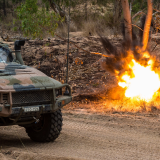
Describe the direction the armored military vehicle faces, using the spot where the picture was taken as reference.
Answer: facing the viewer and to the right of the viewer

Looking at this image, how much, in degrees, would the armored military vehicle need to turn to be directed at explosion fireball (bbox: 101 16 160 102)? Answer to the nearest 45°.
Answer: approximately 90° to its left

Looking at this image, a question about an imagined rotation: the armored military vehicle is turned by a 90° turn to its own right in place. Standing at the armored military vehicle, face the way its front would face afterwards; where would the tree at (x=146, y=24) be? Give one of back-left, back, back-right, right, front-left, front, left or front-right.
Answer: back

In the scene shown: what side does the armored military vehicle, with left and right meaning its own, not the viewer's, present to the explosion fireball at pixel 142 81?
left
